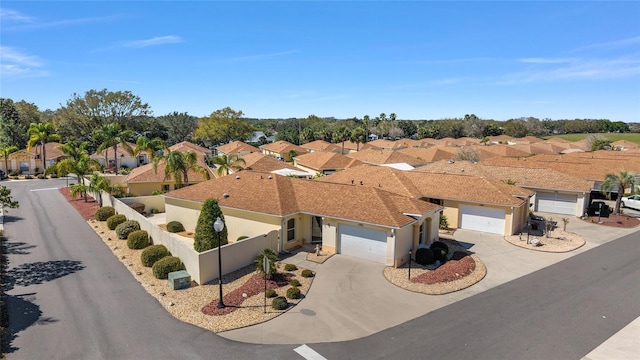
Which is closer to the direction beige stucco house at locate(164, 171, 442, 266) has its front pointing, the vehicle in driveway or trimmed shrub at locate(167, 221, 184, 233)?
the trimmed shrub

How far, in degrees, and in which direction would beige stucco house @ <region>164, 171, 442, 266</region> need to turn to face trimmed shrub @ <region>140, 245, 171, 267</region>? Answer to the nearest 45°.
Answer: approximately 45° to its right

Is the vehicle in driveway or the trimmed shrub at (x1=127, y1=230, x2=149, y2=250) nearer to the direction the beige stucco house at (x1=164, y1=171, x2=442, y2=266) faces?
the trimmed shrub

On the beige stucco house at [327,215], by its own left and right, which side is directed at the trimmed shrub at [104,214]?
right

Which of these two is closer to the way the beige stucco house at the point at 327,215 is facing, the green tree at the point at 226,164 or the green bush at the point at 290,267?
the green bush

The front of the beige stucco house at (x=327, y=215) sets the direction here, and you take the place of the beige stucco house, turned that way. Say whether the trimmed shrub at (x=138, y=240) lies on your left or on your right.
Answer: on your right

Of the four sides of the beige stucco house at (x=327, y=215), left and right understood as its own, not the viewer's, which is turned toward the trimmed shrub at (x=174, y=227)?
right

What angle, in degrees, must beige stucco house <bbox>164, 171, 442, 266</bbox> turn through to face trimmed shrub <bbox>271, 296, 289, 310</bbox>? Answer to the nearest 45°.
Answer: approximately 45° to its left

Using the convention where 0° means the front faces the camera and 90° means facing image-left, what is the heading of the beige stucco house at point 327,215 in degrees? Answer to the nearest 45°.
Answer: approximately 45°
